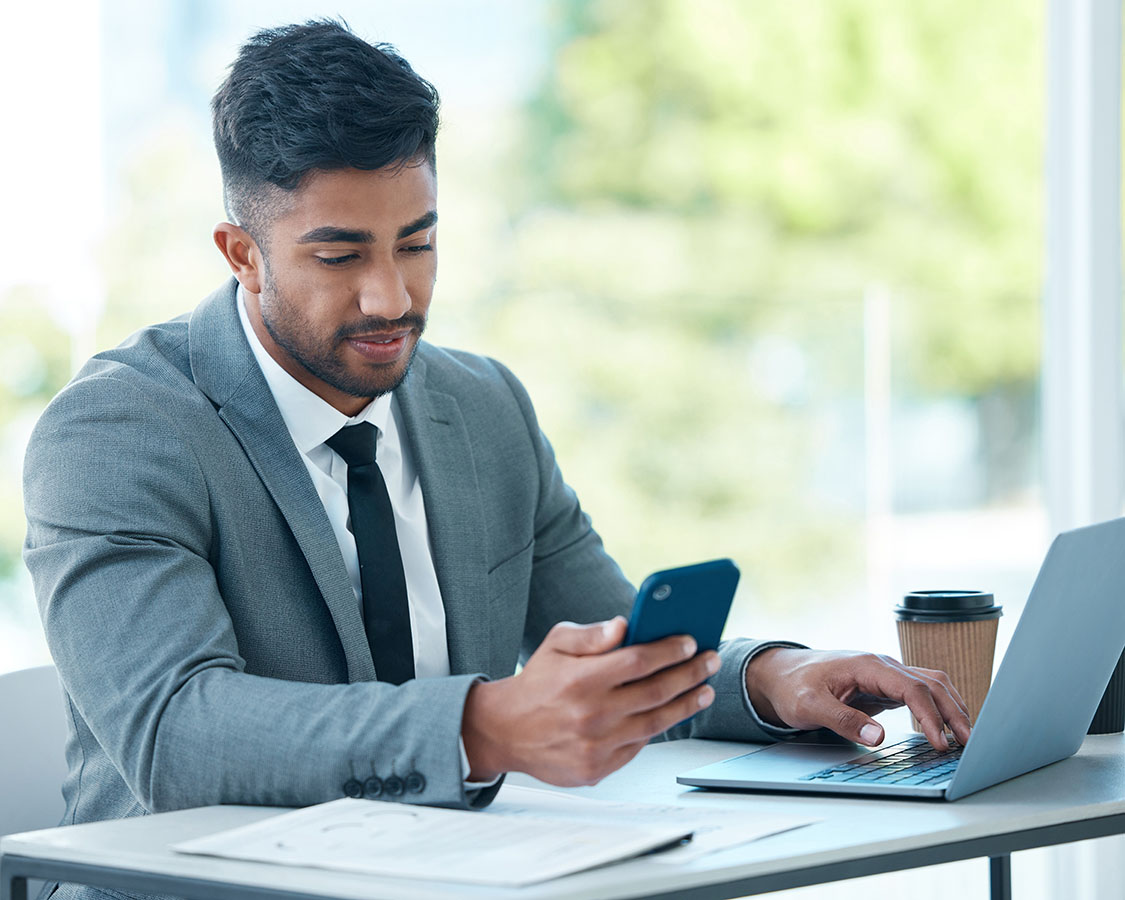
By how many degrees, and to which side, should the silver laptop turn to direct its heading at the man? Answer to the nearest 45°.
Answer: approximately 45° to its left

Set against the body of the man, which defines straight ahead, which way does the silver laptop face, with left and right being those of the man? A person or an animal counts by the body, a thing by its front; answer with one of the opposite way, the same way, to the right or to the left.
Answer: the opposite way

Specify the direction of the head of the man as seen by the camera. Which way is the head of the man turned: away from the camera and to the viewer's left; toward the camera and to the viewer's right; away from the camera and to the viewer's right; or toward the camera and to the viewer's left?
toward the camera and to the viewer's right

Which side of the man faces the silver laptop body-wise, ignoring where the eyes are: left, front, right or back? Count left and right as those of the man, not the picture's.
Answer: front

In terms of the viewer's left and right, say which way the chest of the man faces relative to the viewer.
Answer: facing the viewer and to the right of the viewer

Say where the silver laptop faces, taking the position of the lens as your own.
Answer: facing away from the viewer and to the left of the viewer
